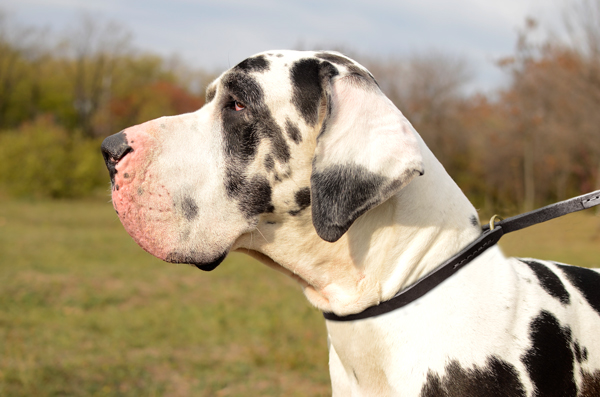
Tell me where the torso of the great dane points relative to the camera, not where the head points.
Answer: to the viewer's left
